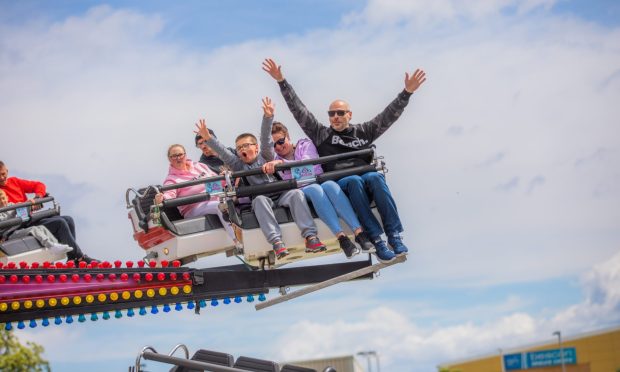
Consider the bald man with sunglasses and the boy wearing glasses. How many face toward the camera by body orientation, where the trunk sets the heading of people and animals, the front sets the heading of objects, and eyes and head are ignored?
2

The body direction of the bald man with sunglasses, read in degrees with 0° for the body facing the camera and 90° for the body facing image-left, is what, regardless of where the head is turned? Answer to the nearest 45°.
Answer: approximately 0°

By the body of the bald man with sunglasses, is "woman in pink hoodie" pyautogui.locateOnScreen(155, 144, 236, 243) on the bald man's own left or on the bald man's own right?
on the bald man's own right
